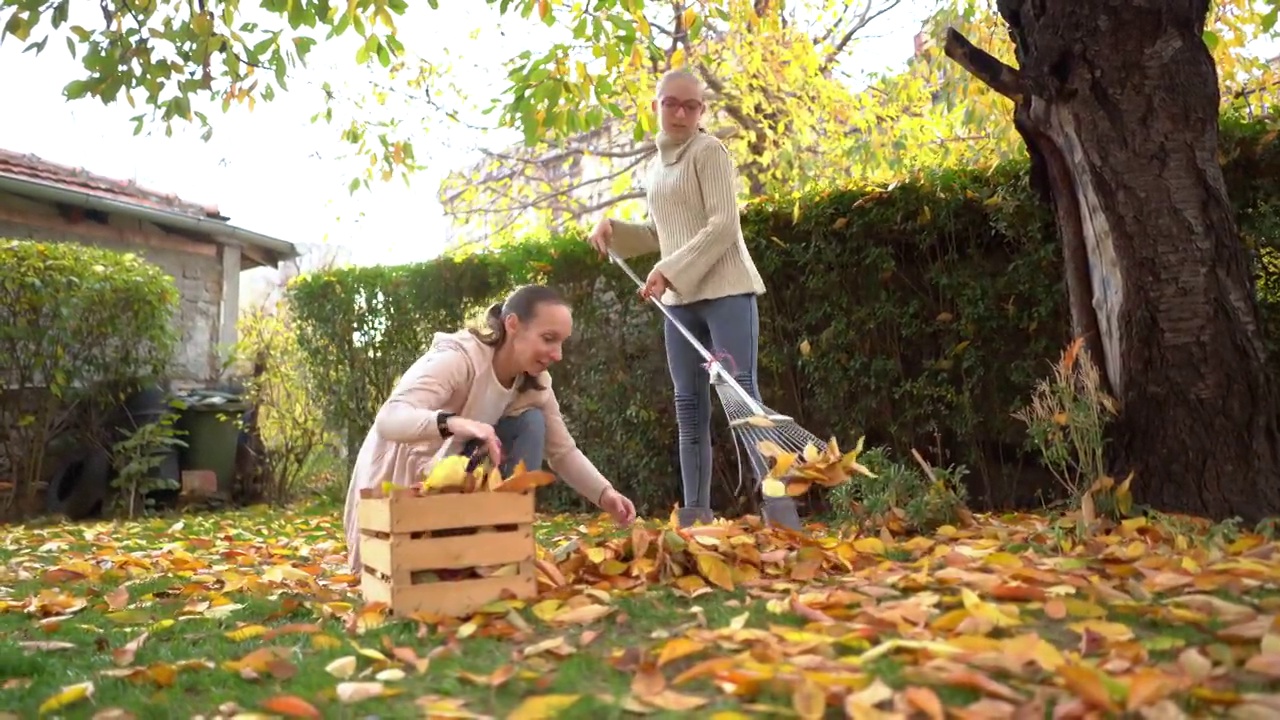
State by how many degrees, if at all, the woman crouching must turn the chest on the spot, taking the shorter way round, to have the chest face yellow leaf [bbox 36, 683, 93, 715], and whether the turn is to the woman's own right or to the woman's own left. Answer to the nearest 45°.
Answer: approximately 90° to the woman's own right

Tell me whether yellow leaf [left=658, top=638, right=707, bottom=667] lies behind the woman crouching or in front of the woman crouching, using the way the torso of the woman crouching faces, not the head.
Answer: in front

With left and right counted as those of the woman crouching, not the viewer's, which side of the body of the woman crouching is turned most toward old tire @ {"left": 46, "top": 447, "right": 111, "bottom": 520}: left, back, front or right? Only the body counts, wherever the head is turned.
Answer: back

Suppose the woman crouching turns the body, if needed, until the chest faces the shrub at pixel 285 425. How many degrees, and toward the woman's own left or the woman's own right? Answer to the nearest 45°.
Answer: approximately 135° to the woman's own left

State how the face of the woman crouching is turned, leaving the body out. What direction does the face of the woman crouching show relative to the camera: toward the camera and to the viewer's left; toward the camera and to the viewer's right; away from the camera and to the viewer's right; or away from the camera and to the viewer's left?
toward the camera and to the viewer's right

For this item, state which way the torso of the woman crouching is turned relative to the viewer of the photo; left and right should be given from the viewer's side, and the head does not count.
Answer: facing the viewer and to the right of the viewer

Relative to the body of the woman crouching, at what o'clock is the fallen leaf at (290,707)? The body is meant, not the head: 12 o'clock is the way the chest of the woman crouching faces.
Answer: The fallen leaf is roughly at 2 o'clock from the woman crouching.

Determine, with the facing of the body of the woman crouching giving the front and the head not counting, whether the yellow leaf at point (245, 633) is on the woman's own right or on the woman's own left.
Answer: on the woman's own right

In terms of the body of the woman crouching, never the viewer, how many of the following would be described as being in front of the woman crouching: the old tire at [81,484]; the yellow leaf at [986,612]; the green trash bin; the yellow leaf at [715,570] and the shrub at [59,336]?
2

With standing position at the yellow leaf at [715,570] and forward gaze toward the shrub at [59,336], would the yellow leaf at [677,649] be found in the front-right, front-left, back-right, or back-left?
back-left

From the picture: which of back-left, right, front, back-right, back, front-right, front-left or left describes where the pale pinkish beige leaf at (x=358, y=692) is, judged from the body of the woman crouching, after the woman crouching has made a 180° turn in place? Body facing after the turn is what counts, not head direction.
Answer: back-left

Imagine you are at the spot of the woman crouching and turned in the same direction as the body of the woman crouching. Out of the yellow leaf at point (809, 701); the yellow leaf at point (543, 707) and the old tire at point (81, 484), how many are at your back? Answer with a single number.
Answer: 1

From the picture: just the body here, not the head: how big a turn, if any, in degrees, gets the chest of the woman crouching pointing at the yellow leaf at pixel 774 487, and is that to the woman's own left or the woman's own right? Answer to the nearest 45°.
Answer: approximately 45° to the woman's own left

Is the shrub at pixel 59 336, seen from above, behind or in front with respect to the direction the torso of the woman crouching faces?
behind

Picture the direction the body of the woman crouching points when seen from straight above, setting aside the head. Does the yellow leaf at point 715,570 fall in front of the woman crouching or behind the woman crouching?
in front

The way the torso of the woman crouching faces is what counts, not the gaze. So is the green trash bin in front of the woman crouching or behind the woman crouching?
behind
